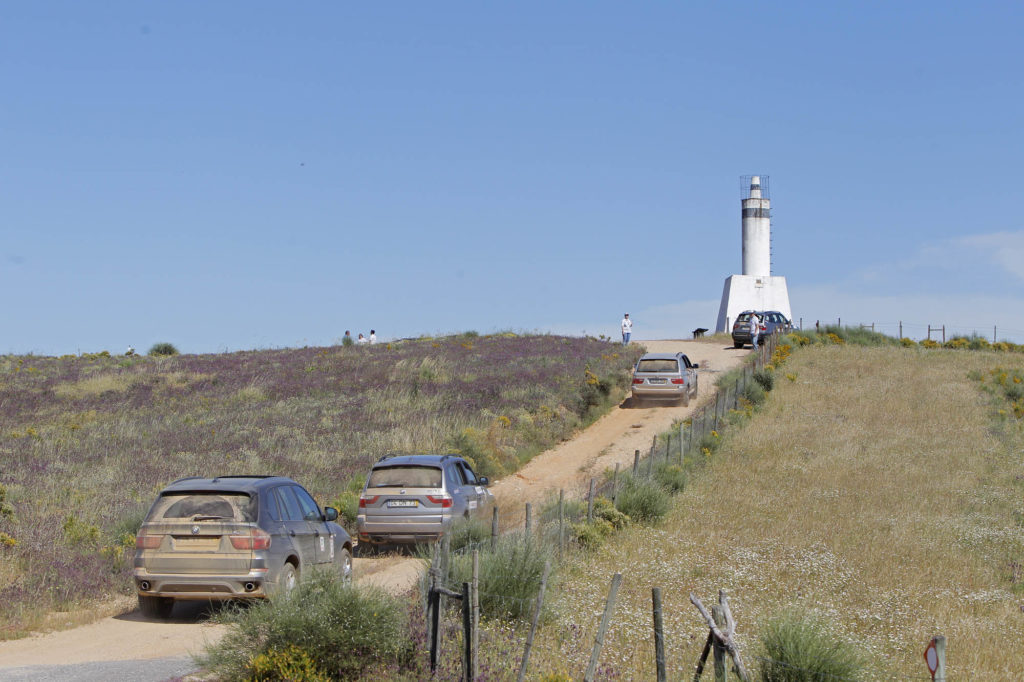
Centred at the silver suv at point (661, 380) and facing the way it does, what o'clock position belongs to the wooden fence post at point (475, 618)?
The wooden fence post is roughly at 6 o'clock from the silver suv.

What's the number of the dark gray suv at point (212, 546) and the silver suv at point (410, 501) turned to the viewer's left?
0

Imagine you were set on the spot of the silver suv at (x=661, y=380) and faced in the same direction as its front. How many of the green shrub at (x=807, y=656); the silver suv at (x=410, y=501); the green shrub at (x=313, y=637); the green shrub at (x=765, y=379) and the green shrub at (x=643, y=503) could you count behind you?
4

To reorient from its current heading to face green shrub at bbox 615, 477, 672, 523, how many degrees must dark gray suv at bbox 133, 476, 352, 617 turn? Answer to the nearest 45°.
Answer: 0° — it already faces it

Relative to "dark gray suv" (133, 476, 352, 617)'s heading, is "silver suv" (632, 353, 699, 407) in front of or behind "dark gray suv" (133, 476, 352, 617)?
in front

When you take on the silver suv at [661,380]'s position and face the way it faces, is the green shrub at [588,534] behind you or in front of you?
behind

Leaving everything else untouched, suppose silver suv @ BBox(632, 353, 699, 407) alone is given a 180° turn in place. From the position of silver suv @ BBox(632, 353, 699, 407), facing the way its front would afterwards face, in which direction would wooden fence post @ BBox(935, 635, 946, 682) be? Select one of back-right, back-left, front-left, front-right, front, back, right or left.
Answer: front

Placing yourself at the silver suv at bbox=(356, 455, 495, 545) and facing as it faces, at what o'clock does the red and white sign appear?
The red and white sign is roughly at 4 o'clock from the silver suv.

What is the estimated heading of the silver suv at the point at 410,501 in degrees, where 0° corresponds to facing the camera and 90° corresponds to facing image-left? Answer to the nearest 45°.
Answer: approximately 225°

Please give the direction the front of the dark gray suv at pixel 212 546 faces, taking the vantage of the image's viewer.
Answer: facing away from the viewer and to the right of the viewer

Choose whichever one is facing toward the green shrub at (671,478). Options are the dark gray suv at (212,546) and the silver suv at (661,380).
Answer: the dark gray suv at (212,546)

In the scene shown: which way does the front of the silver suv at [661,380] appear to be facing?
away from the camera

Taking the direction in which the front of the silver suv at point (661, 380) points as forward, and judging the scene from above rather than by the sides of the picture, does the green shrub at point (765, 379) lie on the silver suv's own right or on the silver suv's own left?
on the silver suv's own right

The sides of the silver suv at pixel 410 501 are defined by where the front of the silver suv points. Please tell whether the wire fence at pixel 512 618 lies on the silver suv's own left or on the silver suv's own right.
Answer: on the silver suv's own right

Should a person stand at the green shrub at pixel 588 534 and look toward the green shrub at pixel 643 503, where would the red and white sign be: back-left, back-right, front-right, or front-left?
back-right

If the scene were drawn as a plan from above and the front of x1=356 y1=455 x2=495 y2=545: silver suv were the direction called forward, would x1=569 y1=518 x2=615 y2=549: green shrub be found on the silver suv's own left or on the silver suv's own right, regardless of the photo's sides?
on the silver suv's own right

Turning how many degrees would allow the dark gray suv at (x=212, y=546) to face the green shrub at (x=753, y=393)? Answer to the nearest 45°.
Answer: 0° — it already faces it

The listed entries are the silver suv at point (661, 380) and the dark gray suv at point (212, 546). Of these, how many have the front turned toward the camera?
0

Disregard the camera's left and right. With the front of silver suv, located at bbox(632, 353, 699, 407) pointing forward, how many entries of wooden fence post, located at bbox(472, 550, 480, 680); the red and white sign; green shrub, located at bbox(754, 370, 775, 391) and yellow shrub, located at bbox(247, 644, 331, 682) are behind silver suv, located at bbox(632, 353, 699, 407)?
3
